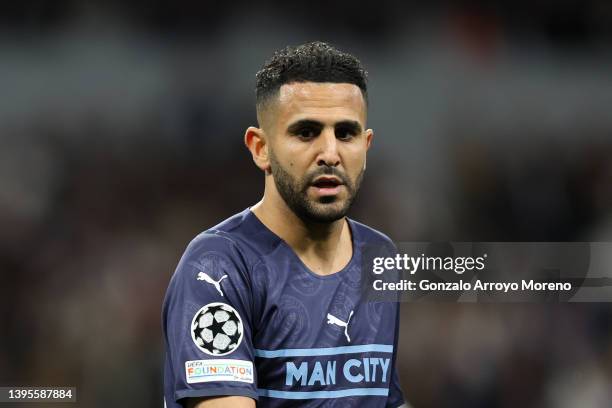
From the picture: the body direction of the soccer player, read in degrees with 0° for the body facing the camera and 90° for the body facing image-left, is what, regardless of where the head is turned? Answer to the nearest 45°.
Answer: approximately 315°
